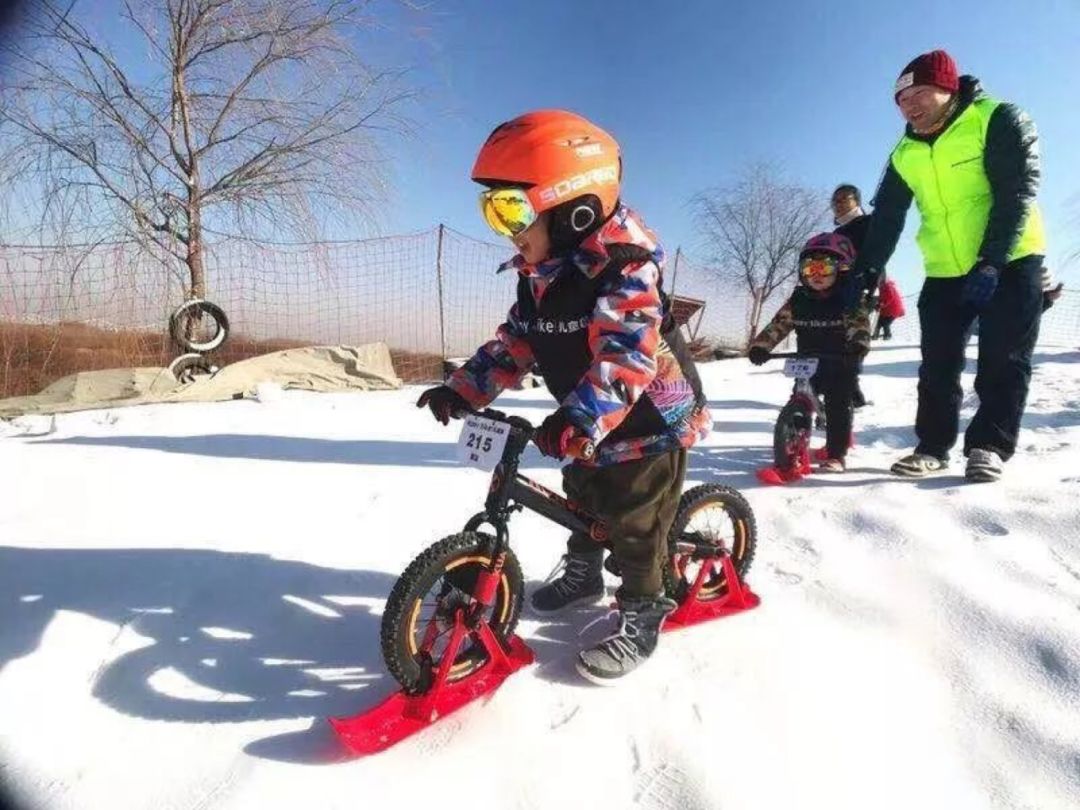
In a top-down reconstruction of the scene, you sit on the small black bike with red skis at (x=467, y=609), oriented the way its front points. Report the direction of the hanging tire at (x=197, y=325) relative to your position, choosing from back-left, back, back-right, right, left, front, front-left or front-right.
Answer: right

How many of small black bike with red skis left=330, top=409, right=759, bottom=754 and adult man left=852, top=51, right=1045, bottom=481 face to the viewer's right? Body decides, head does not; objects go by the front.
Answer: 0

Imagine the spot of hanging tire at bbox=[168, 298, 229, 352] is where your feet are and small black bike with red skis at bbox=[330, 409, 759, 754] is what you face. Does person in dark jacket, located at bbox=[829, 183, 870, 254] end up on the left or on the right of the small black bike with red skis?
left

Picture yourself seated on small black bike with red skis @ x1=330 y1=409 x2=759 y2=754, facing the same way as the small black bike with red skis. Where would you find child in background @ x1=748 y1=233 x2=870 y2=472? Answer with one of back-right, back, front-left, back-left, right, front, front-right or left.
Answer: back

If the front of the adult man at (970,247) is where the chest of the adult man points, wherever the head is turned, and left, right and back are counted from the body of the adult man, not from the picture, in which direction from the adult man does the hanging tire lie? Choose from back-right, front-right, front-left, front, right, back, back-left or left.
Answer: front-right

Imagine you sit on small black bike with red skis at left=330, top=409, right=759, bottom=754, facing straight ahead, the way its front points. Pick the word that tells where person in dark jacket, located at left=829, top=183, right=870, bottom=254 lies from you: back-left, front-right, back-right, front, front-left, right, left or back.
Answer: back

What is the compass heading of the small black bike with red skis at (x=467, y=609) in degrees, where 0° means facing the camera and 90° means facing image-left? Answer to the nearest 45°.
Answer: approximately 45°

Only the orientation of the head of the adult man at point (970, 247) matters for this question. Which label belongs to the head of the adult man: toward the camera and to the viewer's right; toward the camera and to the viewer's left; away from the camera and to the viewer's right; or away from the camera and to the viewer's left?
toward the camera and to the viewer's left

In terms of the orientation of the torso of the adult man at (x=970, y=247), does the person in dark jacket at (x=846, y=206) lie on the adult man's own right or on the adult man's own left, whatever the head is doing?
on the adult man's own right

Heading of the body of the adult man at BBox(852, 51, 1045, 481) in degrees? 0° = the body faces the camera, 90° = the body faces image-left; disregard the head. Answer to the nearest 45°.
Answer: approximately 45°

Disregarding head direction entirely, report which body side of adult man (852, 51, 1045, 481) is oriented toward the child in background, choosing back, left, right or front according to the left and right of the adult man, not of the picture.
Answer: right
